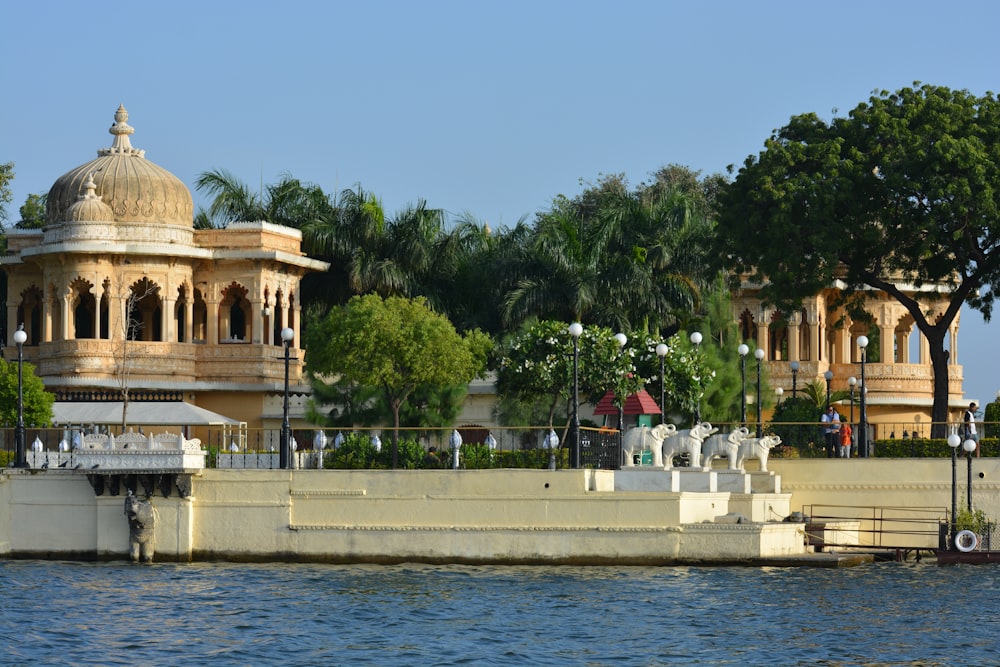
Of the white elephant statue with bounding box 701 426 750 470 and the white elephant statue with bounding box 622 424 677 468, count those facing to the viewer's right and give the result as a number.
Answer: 2

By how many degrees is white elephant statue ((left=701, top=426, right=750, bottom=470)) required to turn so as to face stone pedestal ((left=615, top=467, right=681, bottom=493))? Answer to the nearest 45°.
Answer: approximately 135° to its right

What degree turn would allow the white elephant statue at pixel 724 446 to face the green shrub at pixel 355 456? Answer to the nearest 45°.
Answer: approximately 180°

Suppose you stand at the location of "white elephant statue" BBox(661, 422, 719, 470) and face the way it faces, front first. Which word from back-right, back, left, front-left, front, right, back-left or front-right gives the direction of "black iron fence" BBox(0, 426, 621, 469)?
back

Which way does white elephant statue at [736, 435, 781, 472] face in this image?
to the viewer's right

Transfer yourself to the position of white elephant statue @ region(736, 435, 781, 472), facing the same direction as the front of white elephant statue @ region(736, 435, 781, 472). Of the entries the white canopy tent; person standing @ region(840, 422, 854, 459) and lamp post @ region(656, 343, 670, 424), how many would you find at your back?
2

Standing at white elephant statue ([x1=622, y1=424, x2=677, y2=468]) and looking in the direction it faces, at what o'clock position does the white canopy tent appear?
The white canopy tent is roughly at 7 o'clock from the white elephant statue.

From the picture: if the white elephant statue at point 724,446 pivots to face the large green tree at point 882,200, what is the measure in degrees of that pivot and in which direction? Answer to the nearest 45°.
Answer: approximately 45° to its left

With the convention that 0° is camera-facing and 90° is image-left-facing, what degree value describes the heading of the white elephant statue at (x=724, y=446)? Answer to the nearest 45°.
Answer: approximately 270°

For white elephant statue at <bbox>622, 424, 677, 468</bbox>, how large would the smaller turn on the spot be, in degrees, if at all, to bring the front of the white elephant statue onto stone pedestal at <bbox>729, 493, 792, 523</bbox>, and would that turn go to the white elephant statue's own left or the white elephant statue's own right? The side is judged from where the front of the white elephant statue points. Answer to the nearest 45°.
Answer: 0° — it already faces it

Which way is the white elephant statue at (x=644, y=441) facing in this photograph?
to the viewer's right

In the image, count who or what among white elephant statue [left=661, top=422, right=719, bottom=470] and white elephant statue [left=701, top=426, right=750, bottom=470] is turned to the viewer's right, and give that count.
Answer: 2

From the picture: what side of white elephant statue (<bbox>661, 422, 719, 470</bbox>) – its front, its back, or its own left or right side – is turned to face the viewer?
right

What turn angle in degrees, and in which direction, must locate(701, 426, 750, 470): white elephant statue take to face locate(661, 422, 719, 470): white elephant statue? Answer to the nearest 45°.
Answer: approximately 135° to its right
